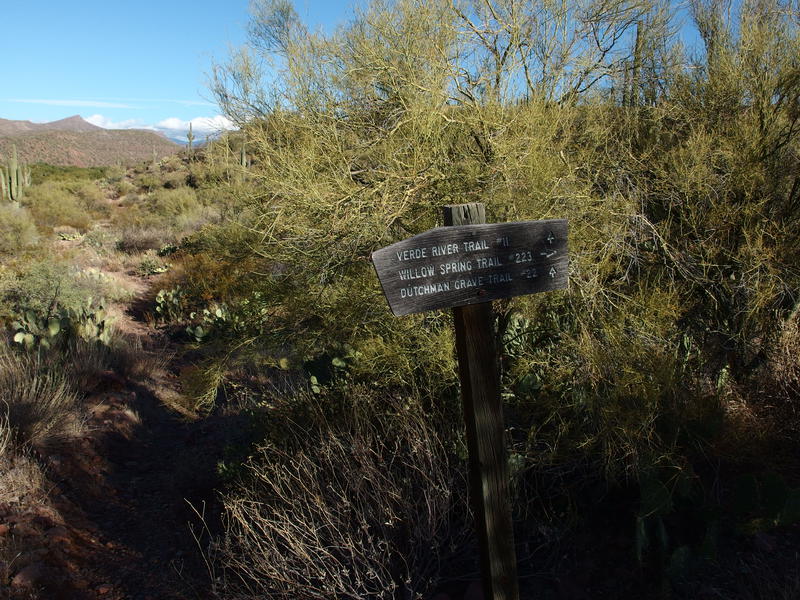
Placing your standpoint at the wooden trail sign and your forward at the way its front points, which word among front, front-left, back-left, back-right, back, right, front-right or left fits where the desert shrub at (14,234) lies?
back-right

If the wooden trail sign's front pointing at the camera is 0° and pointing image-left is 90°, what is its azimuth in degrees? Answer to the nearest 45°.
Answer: approximately 0°

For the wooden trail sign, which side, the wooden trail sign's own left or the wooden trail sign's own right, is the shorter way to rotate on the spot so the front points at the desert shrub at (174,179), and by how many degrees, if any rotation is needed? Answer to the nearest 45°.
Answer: approximately 135° to the wooden trail sign's own right

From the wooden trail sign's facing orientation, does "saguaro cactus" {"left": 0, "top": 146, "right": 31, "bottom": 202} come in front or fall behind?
behind

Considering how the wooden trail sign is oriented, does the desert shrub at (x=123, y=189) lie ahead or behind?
behind

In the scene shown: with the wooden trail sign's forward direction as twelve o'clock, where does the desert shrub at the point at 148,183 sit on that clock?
The desert shrub is roughly at 5 o'clock from the wooden trail sign.

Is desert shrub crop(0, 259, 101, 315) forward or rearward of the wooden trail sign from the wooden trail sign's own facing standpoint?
rearward

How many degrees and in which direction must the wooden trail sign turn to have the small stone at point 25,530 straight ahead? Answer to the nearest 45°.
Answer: approximately 135° to its right

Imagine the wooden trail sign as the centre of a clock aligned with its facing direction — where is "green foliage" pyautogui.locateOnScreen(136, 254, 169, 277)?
The green foliage is roughly at 5 o'clock from the wooden trail sign.

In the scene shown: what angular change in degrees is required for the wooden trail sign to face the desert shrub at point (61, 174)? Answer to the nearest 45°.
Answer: approximately 135° to its right
